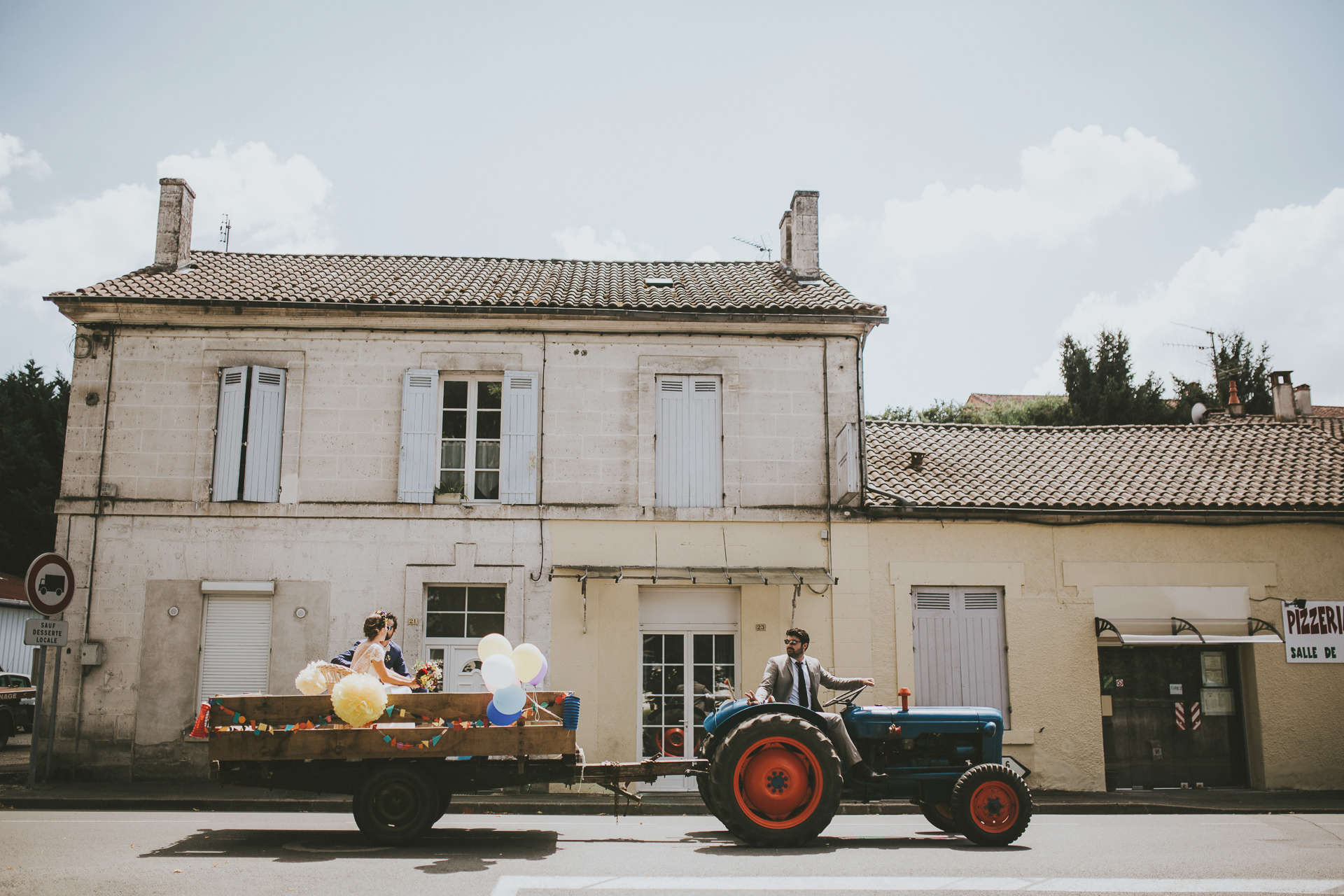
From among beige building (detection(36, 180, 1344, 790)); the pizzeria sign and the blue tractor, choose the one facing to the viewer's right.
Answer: the blue tractor

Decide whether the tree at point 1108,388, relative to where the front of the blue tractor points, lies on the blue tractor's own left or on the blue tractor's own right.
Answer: on the blue tractor's own left

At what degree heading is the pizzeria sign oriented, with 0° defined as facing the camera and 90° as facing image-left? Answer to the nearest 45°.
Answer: approximately 0°

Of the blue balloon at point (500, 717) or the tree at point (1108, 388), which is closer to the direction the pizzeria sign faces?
the blue balloon

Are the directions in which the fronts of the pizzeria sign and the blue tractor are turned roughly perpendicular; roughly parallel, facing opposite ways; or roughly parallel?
roughly perpendicular

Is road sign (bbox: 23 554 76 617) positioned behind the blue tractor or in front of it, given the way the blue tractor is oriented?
behind

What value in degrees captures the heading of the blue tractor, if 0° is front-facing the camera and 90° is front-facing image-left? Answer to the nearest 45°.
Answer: approximately 270°

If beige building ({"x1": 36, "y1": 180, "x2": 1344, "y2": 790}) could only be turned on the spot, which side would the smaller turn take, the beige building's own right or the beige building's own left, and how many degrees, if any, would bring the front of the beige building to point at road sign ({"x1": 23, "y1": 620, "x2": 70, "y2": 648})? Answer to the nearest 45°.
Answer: approximately 90° to the beige building's own right

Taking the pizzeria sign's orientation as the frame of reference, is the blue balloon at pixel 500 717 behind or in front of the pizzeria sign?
in front

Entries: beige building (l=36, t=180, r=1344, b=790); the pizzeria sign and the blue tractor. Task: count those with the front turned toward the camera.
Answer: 2

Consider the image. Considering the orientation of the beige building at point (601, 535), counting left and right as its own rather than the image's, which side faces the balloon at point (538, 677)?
front

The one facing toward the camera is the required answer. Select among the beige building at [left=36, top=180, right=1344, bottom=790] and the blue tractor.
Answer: the beige building

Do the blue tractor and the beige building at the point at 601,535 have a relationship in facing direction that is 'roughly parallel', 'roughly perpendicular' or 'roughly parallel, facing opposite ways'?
roughly perpendicular

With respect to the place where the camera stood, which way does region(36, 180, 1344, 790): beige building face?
facing the viewer

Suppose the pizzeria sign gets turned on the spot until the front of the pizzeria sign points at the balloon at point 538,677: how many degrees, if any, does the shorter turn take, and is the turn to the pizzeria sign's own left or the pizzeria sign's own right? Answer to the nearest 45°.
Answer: approximately 45° to the pizzeria sign's own right
